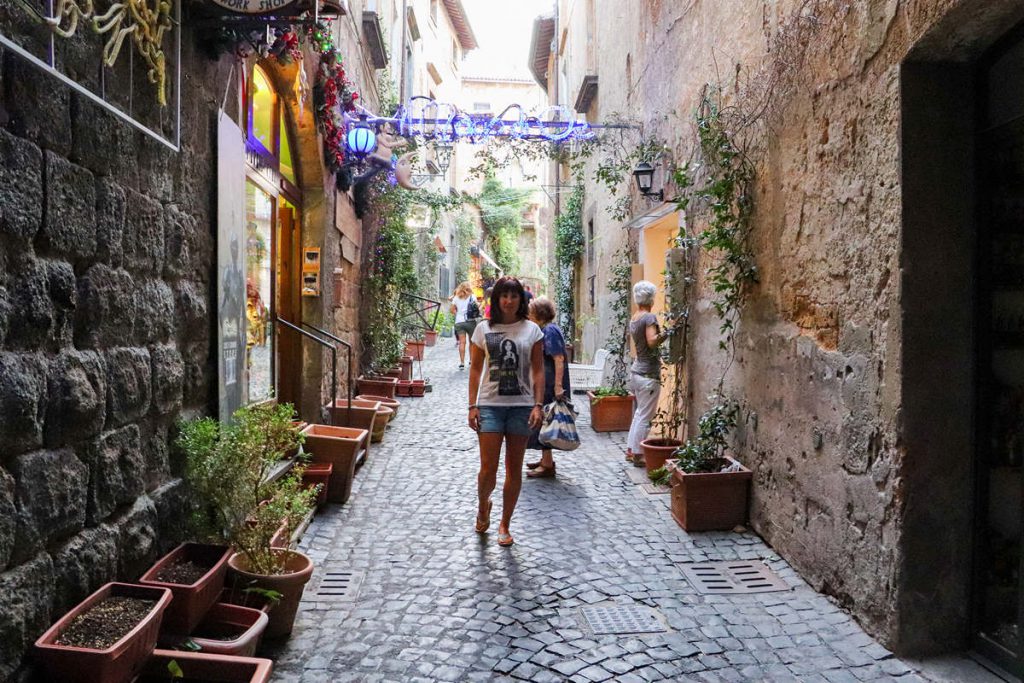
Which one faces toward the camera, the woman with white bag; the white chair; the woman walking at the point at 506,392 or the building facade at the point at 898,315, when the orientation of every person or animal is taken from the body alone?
the woman walking

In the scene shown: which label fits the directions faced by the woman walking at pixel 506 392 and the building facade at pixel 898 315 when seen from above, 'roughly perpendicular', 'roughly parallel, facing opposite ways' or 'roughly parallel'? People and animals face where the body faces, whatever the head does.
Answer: roughly perpendicular

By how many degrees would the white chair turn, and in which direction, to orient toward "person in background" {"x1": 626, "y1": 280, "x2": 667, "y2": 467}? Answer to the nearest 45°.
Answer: approximately 90° to its left

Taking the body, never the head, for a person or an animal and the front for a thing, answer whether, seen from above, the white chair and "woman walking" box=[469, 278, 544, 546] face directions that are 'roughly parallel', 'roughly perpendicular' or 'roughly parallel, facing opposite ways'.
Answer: roughly perpendicular

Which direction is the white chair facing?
to the viewer's left

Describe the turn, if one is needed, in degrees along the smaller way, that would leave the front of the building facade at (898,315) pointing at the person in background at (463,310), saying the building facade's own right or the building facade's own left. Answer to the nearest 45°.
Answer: approximately 45° to the building facade's own right

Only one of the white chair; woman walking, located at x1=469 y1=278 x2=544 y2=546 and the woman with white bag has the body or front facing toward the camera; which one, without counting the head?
the woman walking

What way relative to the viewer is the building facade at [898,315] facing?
to the viewer's left

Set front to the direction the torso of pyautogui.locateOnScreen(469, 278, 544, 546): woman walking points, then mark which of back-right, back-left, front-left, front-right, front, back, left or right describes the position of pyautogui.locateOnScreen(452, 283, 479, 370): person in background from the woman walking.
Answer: back

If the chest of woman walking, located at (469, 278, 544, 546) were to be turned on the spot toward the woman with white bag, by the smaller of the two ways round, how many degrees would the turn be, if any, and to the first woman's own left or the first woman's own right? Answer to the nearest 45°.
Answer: approximately 180°
